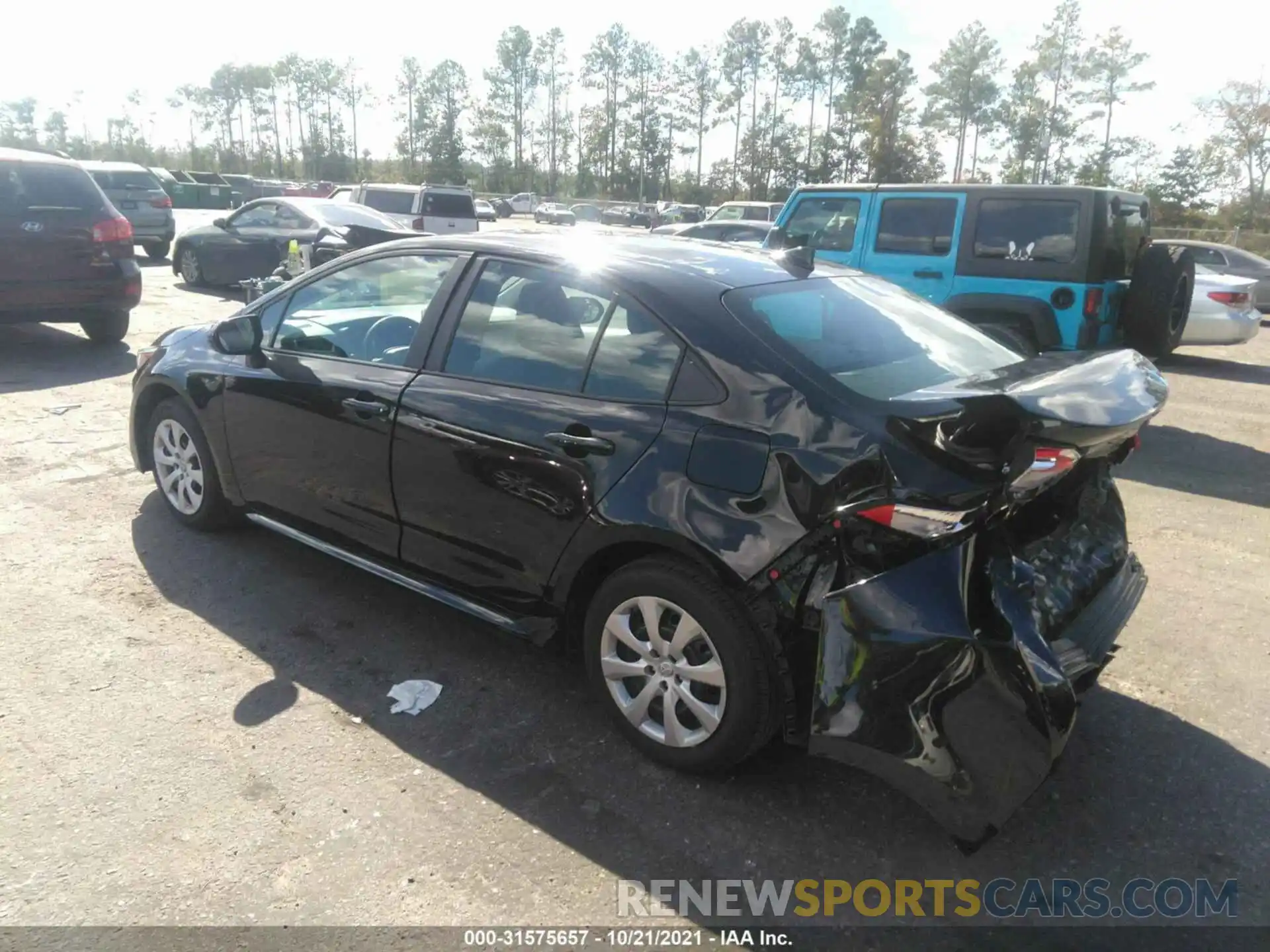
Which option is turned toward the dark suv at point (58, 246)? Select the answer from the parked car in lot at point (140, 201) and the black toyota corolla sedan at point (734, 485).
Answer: the black toyota corolla sedan

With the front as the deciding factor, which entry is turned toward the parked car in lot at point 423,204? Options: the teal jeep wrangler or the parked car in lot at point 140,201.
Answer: the teal jeep wrangler

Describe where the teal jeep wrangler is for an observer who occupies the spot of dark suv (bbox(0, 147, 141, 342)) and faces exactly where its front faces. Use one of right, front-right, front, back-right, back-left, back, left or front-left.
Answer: back-right

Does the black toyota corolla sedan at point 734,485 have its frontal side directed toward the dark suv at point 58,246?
yes

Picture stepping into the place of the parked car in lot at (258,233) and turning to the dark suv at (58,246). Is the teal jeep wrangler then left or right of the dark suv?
left

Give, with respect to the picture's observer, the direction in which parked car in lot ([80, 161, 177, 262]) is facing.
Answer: facing away from the viewer

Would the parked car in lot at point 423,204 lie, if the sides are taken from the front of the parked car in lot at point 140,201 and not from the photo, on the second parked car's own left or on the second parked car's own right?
on the second parked car's own right

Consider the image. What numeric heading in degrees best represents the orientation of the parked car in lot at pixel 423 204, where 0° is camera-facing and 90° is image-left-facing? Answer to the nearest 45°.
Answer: approximately 135°

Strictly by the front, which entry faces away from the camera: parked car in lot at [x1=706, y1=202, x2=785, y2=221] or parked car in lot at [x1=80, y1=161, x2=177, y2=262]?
parked car in lot at [x1=80, y1=161, x2=177, y2=262]

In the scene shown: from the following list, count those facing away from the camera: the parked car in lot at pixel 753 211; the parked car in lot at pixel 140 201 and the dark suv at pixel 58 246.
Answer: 2

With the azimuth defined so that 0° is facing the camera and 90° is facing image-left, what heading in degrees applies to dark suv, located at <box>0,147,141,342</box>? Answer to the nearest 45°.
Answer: approximately 180°
